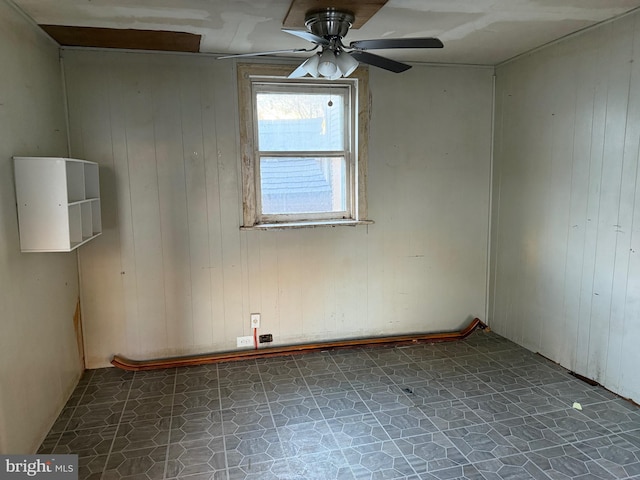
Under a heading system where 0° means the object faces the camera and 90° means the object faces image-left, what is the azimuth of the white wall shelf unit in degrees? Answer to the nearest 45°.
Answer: approximately 270°

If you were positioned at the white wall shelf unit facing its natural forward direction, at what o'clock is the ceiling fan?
The ceiling fan is roughly at 1 o'clock from the white wall shelf unit.

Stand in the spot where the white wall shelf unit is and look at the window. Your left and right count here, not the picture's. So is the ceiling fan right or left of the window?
right

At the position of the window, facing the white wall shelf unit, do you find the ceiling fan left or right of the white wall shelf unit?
left

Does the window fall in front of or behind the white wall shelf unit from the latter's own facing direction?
in front
